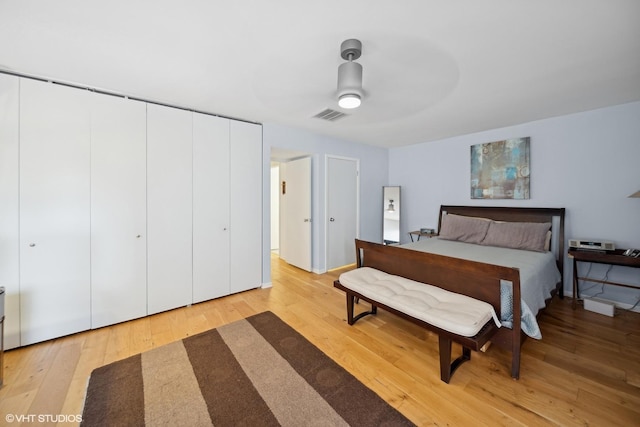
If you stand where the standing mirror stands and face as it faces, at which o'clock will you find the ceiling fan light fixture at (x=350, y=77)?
The ceiling fan light fixture is roughly at 12 o'clock from the standing mirror.

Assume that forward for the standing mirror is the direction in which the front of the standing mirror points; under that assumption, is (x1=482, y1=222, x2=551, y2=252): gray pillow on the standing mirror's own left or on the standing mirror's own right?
on the standing mirror's own left

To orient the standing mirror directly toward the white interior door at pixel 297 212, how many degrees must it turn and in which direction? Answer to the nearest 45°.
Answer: approximately 45° to its right

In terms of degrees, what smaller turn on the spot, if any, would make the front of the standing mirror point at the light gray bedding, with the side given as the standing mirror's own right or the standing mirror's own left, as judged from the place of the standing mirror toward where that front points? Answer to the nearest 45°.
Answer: approximately 45° to the standing mirror's own left

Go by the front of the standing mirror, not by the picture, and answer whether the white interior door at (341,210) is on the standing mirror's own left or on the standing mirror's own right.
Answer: on the standing mirror's own right

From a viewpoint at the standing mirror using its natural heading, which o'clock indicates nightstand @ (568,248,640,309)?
The nightstand is roughly at 10 o'clock from the standing mirror.

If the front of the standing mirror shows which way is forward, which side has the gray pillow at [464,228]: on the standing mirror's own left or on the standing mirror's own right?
on the standing mirror's own left

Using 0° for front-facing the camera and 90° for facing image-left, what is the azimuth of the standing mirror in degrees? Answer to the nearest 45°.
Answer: approximately 0°

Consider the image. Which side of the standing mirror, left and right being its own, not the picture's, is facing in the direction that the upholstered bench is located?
front

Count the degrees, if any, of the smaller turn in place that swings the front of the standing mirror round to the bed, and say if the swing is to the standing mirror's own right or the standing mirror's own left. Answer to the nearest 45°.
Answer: approximately 45° to the standing mirror's own left

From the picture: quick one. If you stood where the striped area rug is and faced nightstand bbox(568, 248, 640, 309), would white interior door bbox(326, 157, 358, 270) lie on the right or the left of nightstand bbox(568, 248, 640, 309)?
left
